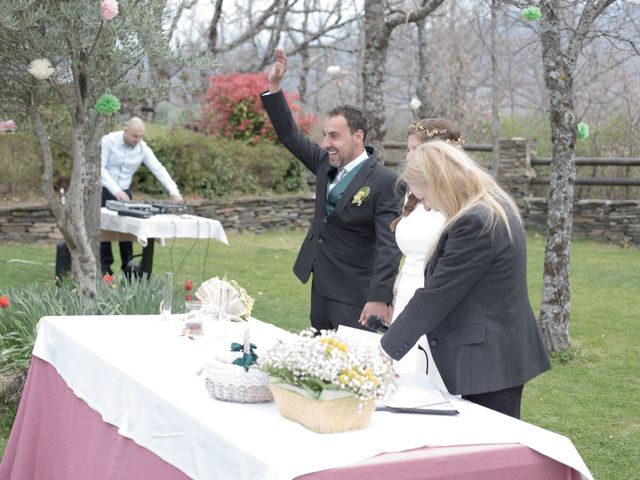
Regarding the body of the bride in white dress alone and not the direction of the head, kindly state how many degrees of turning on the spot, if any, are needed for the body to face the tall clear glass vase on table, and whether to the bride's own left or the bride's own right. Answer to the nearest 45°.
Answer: approximately 45° to the bride's own right

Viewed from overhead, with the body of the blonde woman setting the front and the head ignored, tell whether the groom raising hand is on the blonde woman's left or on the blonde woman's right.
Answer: on the blonde woman's right

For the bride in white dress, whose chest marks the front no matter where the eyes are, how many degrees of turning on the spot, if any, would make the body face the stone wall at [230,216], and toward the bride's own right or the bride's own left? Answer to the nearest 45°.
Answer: approximately 135° to the bride's own right

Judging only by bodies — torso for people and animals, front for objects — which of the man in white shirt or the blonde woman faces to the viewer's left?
the blonde woman

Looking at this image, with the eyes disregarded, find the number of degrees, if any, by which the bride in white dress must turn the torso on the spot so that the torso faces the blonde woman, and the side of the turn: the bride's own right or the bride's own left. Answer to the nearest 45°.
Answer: approximately 45° to the bride's own left

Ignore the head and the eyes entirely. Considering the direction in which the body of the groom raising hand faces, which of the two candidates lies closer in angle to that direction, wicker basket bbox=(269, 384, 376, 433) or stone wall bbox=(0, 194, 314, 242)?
the wicker basket

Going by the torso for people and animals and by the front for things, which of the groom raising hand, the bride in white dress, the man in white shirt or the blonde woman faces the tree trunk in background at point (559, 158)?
the man in white shirt

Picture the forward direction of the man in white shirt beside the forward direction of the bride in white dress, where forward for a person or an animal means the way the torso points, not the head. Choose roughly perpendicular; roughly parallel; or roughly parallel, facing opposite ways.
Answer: roughly perpendicular

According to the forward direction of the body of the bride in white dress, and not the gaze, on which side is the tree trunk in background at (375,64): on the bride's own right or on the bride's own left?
on the bride's own right

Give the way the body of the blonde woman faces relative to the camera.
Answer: to the viewer's left

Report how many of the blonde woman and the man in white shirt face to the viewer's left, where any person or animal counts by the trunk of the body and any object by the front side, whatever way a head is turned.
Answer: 1

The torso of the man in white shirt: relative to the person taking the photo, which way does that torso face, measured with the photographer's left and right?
facing the viewer and to the right of the viewer

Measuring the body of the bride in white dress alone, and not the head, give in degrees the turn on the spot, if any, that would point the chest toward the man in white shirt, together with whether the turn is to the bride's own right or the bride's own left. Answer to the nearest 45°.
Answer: approximately 90° to the bride's own right
